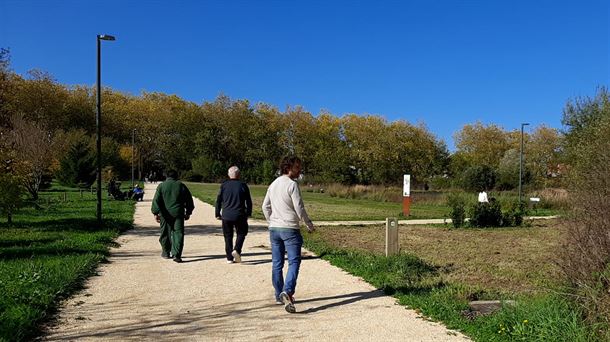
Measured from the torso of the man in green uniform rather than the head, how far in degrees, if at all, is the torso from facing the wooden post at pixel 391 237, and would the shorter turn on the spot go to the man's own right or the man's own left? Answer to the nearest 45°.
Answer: approximately 90° to the man's own right

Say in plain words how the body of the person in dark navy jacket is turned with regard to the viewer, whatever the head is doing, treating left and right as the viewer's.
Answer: facing away from the viewer

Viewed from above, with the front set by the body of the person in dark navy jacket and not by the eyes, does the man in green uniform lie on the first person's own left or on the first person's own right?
on the first person's own left

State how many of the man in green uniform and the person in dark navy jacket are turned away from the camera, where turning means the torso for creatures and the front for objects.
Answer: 2

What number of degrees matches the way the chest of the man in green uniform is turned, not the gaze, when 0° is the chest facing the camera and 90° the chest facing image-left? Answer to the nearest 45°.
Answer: approximately 180°

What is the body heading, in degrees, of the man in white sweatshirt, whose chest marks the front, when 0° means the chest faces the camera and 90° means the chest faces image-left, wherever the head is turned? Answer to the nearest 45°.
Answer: approximately 225°

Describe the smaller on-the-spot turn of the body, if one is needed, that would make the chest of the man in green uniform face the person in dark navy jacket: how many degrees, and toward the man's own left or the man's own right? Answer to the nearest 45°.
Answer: approximately 135° to the man's own right

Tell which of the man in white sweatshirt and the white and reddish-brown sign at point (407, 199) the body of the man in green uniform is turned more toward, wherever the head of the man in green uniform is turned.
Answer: the white and reddish-brown sign
